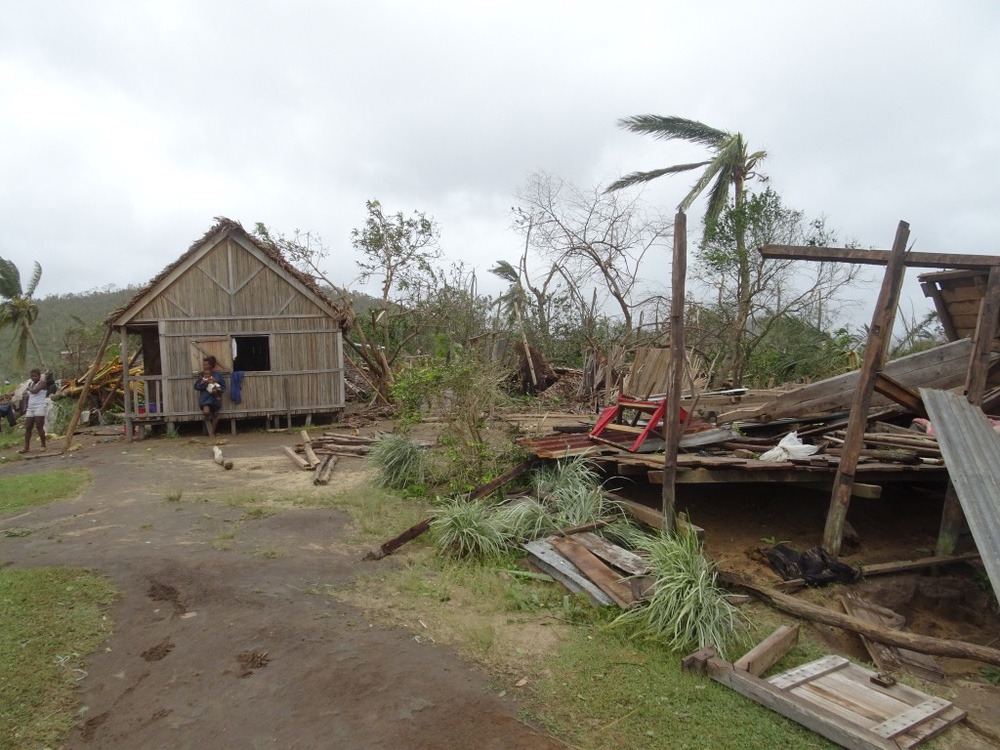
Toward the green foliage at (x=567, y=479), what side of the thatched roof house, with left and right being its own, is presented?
left

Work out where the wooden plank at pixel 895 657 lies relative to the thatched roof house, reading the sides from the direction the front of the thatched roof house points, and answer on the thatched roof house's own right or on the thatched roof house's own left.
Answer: on the thatched roof house's own left

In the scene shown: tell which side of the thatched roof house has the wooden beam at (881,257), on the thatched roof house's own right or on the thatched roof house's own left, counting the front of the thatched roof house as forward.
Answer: on the thatched roof house's own left

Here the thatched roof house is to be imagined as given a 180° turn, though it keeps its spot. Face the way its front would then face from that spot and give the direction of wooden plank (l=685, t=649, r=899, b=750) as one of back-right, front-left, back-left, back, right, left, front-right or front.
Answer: back

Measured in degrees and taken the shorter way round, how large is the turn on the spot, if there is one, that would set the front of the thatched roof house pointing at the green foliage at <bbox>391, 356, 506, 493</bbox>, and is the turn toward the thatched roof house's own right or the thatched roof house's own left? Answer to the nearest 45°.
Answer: approximately 90° to the thatched roof house's own left

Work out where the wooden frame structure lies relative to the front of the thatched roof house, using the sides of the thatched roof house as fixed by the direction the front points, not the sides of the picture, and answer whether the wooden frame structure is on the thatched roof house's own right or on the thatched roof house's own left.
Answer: on the thatched roof house's own left

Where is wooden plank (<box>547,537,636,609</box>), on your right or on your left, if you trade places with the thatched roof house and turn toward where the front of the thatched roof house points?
on your left

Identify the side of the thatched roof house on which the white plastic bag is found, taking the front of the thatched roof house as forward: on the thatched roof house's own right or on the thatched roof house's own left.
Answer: on the thatched roof house's own left

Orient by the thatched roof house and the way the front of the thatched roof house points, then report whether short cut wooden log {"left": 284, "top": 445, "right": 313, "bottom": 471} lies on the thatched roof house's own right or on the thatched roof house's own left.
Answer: on the thatched roof house's own left

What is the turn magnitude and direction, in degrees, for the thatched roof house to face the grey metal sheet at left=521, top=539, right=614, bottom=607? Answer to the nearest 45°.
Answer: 0° — it already faces it

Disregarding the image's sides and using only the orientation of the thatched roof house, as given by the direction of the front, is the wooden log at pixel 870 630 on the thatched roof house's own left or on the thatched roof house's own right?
on the thatched roof house's own left

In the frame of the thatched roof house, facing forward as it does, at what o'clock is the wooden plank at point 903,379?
The wooden plank is roughly at 8 o'clock from the thatched roof house.

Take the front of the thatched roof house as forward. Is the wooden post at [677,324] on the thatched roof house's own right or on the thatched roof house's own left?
on the thatched roof house's own left
